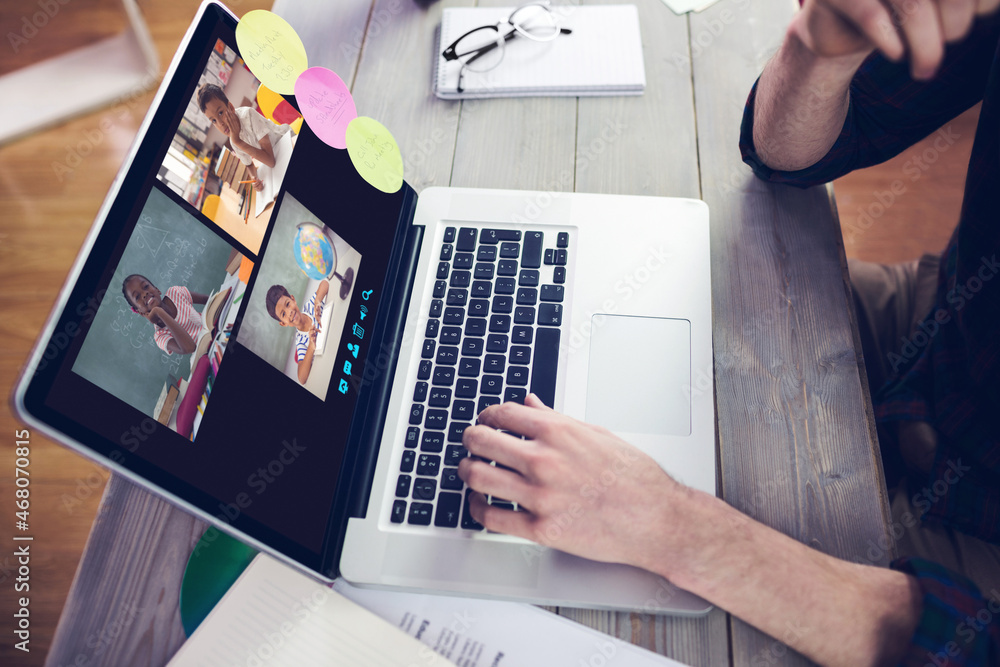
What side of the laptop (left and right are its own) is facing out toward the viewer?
right

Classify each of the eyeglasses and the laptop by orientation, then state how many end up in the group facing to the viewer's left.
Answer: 0
